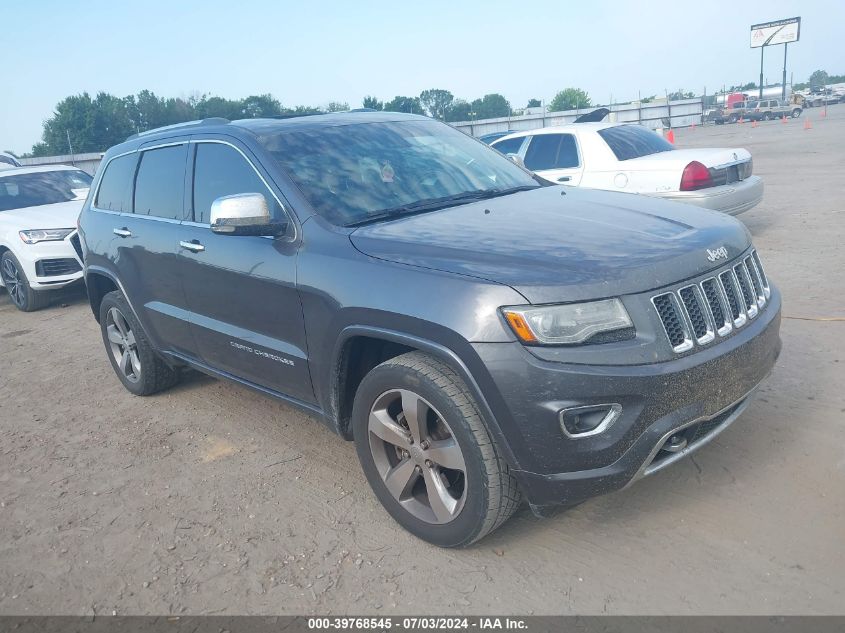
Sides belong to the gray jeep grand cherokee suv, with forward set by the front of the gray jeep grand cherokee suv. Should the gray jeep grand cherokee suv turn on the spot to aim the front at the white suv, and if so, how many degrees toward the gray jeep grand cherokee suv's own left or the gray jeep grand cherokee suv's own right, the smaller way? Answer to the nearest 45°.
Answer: approximately 180°

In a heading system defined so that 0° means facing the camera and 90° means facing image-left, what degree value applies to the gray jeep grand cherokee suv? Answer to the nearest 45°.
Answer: approximately 315°

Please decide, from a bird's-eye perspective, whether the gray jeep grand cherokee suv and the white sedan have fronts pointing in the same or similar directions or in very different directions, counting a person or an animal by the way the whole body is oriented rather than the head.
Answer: very different directions

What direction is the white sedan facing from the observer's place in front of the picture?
facing away from the viewer and to the left of the viewer

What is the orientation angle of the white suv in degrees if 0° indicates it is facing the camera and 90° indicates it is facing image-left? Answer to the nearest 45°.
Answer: approximately 315°

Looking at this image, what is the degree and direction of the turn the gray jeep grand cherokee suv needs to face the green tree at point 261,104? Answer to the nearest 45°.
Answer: approximately 135° to its left

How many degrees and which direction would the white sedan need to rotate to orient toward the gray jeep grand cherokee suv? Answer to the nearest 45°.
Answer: approximately 135° to its left

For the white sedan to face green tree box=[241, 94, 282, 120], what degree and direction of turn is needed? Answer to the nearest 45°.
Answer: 0° — it already faces it

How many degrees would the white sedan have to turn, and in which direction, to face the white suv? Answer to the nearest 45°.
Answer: approximately 45° to its left
